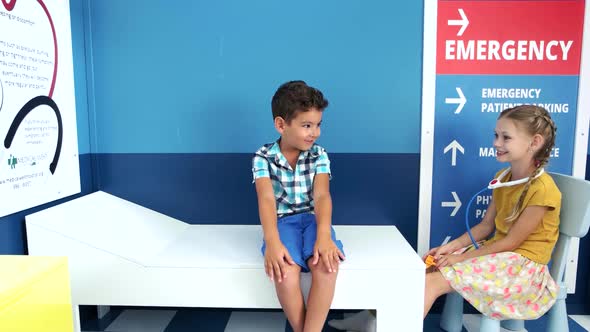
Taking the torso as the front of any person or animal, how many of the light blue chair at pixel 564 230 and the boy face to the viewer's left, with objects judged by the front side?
1

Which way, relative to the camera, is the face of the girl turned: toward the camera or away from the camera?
toward the camera

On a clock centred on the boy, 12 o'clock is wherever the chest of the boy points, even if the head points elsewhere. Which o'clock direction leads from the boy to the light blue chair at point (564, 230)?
The light blue chair is roughly at 9 o'clock from the boy.

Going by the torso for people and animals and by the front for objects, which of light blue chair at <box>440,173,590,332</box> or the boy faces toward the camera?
the boy

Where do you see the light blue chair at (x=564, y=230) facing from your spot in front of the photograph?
facing to the left of the viewer

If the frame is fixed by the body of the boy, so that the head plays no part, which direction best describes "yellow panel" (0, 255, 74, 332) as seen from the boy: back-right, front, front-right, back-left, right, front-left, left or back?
front-right

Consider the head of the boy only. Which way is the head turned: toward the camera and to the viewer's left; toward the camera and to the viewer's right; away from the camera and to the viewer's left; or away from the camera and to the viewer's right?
toward the camera and to the viewer's right

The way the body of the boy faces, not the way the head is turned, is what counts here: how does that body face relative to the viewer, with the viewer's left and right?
facing the viewer

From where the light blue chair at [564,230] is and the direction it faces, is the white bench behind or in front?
in front

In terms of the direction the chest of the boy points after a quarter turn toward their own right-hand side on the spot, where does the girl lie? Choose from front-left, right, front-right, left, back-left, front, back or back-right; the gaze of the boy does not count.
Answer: back
